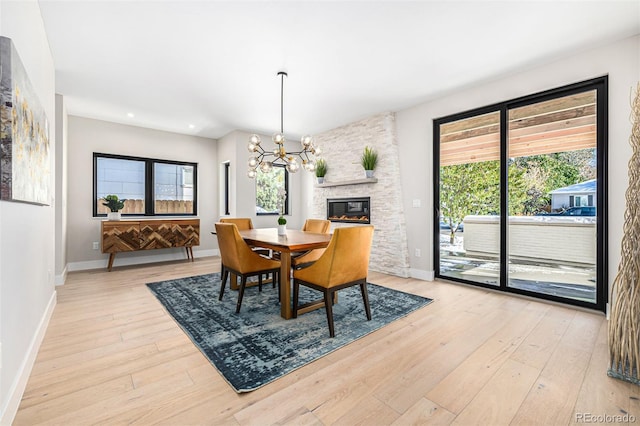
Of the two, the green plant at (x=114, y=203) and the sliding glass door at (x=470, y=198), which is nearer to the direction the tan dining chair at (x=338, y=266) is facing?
the green plant

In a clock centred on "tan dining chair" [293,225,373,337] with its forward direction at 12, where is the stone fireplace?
The stone fireplace is roughly at 2 o'clock from the tan dining chair.

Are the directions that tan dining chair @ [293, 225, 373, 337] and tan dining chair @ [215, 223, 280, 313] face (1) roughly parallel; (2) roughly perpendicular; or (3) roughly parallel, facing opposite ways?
roughly perpendicular

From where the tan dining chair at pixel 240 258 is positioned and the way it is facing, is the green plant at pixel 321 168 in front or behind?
in front

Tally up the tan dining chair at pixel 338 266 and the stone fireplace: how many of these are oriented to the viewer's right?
0

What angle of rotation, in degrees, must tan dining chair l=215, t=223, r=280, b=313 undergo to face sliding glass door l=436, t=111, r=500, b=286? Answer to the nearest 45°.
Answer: approximately 45° to its right

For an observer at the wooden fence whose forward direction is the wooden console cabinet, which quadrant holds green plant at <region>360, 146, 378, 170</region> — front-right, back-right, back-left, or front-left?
front-left

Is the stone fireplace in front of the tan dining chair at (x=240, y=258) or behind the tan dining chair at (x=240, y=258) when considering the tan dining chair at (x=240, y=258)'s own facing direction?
in front

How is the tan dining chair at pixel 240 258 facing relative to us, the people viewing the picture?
facing away from the viewer and to the right of the viewer

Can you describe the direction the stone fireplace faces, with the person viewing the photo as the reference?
facing the viewer and to the left of the viewer

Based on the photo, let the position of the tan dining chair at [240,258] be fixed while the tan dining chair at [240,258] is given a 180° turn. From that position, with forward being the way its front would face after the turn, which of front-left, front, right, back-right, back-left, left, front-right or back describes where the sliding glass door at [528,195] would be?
back-left

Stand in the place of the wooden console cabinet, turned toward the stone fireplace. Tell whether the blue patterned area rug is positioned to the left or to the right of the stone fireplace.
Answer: right

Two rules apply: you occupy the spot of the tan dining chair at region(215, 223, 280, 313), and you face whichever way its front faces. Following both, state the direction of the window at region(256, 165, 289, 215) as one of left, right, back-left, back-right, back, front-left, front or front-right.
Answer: front-left

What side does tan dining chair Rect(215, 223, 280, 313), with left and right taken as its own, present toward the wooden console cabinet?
left

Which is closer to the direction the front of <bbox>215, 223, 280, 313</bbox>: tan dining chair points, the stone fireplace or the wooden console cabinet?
the stone fireplace

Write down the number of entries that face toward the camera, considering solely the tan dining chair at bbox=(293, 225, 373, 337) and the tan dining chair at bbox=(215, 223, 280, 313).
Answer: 0

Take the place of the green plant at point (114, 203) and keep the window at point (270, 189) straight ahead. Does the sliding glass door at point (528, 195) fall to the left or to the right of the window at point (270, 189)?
right

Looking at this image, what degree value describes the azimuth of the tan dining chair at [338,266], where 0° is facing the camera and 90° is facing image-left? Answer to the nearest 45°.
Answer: approximately 135°
